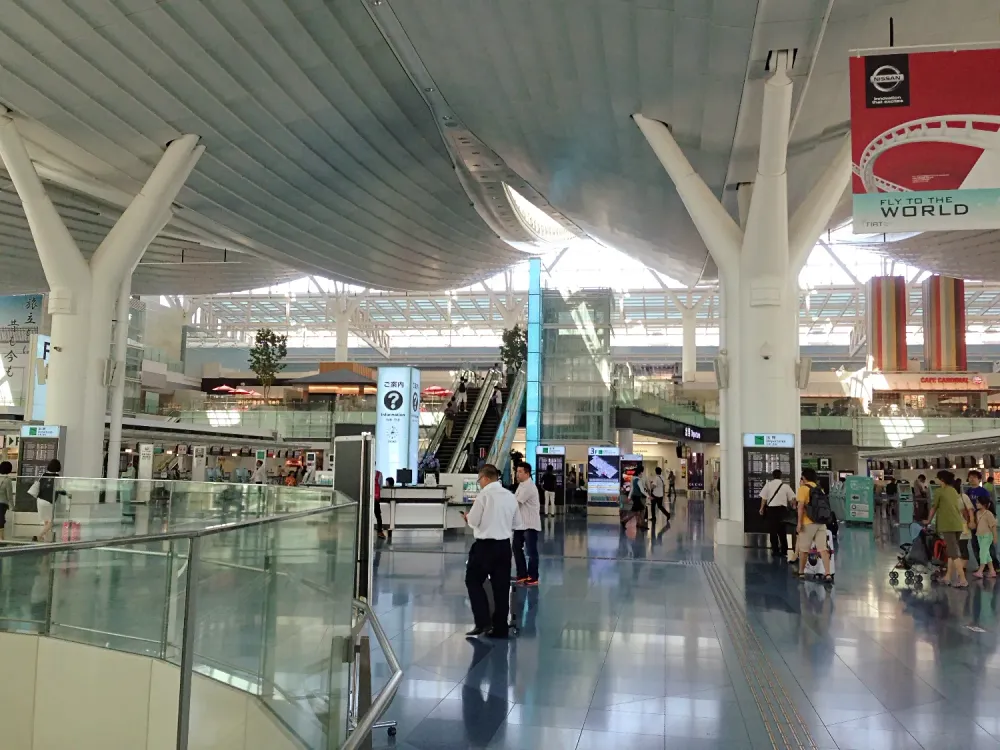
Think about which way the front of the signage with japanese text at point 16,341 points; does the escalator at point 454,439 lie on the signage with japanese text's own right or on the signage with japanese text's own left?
on the signage with japanese text's own left

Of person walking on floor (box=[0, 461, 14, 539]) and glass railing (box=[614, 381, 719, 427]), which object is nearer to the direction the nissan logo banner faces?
the person walking on floor

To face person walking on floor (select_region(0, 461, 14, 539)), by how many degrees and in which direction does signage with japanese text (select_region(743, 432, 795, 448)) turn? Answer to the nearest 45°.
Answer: approximately 45° to its right

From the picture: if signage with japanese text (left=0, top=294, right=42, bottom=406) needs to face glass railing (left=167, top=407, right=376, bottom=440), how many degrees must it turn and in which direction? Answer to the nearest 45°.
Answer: approximately 90° to its left

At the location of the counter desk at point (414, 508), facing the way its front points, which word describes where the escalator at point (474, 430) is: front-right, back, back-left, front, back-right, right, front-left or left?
back

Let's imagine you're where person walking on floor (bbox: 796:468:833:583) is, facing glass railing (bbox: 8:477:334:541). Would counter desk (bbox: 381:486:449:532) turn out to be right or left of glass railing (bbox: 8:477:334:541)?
right
